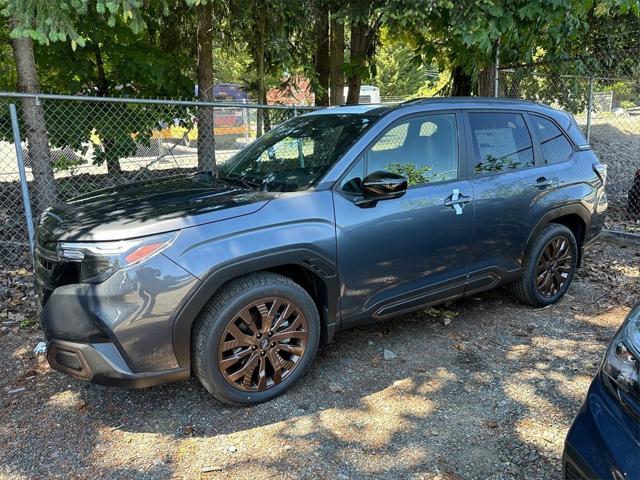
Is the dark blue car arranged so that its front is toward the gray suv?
no

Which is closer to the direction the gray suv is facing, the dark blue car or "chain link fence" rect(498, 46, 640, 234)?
the dark blue car

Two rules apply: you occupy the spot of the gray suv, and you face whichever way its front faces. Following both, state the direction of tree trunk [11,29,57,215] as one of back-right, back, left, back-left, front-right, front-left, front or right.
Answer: right

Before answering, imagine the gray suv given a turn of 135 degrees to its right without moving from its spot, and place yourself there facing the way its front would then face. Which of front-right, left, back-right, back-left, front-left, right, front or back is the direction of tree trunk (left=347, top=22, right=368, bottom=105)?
front

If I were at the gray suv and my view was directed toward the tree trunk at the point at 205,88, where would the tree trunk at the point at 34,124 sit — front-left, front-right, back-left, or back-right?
front-left

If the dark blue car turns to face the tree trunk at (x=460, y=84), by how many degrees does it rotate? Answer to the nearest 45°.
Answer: approximately 135° to its right

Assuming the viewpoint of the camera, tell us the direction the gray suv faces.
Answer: facing the viewer and to the left of the viewer

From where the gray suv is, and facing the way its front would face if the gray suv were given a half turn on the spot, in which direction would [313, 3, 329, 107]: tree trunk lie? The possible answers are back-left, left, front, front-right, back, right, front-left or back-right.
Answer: front-left

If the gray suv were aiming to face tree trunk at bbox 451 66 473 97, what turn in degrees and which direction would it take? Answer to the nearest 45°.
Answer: approximately 135° to its right

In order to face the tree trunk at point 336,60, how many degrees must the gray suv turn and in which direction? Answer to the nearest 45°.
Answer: approximately 135° to its right

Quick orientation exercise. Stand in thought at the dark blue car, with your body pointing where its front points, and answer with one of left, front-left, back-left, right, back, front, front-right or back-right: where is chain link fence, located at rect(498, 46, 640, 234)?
back-right

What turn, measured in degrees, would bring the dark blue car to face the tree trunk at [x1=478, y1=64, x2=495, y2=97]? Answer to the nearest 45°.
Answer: approximately 135° to its right

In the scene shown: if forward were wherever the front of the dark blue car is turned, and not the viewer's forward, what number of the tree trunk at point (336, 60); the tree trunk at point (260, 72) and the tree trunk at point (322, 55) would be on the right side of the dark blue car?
3

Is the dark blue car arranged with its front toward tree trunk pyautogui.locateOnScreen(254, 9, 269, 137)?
no

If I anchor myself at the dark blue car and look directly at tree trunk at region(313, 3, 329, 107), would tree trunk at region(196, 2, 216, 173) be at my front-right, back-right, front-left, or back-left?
front-left

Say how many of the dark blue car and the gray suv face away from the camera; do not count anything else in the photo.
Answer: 0
